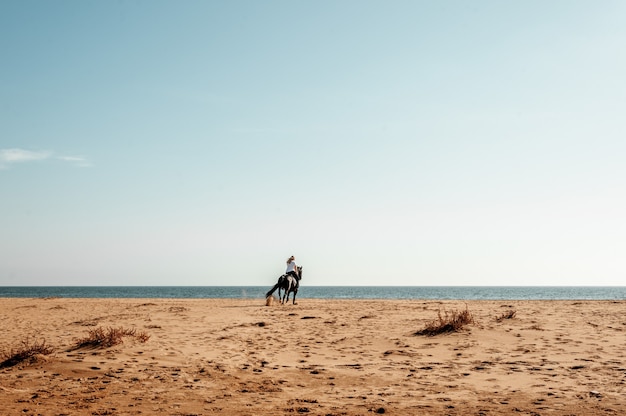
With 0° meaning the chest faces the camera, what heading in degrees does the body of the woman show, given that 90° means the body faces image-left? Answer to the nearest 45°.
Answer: approximately 225°

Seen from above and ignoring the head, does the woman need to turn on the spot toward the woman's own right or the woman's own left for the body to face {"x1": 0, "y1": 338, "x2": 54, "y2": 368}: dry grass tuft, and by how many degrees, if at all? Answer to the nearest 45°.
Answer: approximately 135° to the woman's own right

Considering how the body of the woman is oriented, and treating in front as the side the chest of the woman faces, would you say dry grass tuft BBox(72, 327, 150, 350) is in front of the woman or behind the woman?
behind
